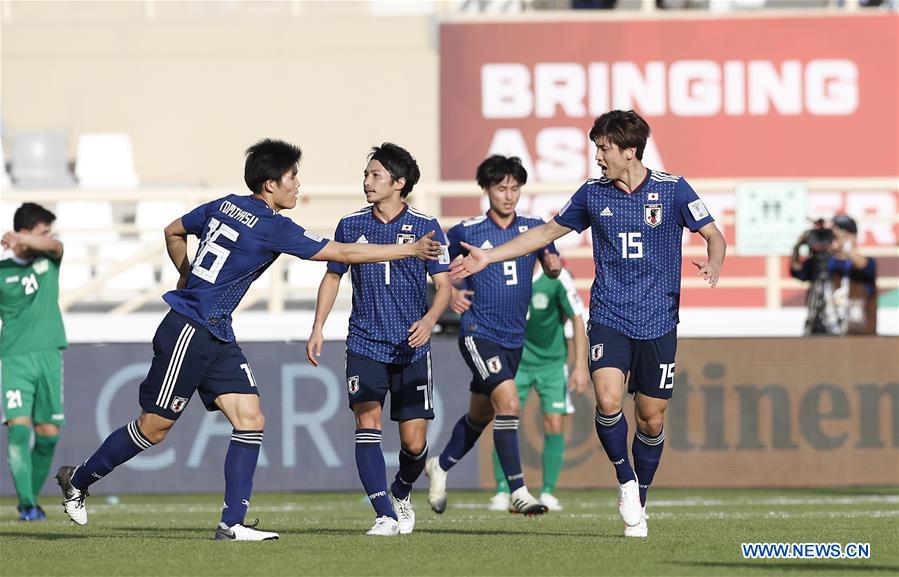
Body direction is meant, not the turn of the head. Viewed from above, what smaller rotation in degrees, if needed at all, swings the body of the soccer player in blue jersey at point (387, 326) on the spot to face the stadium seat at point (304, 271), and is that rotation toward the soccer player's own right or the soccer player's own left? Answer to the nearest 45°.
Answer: approximately 180°

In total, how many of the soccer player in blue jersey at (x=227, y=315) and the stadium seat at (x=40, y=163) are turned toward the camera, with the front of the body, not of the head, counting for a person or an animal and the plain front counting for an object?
1

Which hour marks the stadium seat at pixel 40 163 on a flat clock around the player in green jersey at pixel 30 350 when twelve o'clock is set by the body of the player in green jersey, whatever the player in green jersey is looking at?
The stadium seat is roughly at 6 o'clock from the player in green jersey.

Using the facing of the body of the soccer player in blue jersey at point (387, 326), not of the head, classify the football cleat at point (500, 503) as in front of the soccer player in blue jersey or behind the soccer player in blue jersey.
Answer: behind

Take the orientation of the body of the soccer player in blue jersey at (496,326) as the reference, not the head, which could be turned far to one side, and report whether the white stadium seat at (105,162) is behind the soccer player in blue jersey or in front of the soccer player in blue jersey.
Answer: behind

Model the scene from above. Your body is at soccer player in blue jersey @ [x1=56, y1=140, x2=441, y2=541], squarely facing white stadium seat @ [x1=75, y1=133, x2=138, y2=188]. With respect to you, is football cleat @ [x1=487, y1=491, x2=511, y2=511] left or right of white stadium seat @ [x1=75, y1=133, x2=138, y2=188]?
right

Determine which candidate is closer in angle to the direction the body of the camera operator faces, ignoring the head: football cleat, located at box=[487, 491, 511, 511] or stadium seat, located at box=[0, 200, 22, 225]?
the football cleat

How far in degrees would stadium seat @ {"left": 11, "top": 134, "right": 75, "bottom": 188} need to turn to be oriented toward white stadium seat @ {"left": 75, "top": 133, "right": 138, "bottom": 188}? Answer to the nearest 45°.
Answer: approximately 90° to its left

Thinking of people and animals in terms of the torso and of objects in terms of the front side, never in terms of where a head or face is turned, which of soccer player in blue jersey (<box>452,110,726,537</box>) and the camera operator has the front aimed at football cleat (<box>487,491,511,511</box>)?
the camera operator

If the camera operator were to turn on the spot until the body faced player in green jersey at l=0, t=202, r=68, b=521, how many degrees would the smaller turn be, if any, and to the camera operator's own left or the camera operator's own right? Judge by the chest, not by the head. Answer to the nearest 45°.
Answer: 0° — they already face them

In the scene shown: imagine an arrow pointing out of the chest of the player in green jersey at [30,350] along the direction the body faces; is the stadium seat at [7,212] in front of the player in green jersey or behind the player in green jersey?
behind
